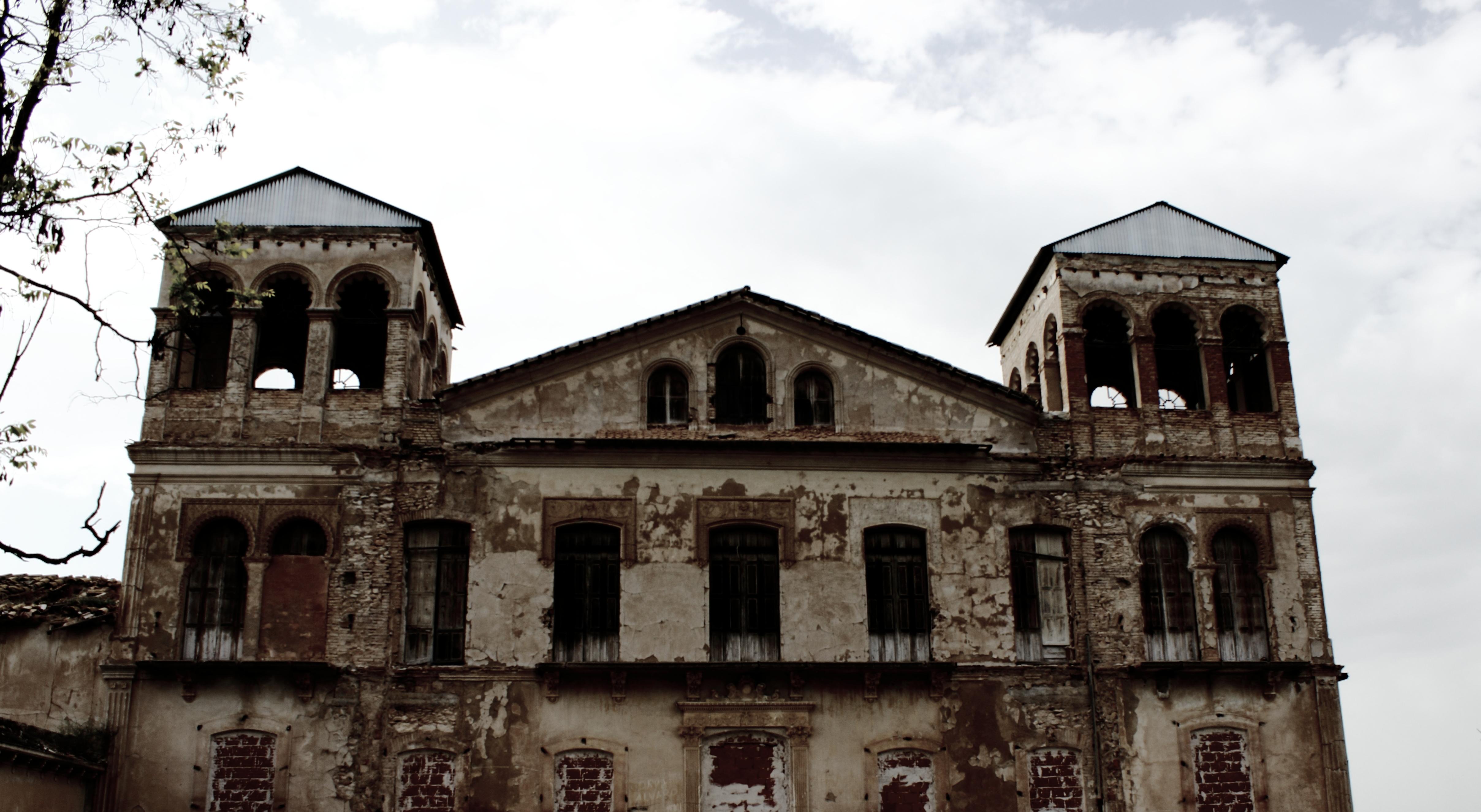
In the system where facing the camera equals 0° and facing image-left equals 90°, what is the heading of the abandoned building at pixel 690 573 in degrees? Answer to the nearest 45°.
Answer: approximately 0°
